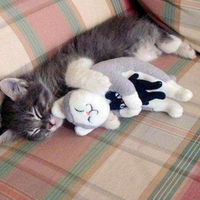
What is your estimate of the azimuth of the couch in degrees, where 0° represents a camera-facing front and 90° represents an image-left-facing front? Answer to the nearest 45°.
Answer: approximately 315°
